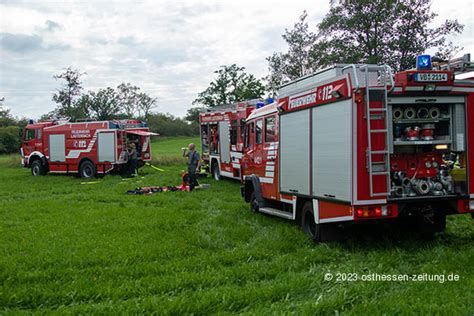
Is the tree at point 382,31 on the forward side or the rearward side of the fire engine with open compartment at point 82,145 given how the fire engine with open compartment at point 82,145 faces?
on the rearward side

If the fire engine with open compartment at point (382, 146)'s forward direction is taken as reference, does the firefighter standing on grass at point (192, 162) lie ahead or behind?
ahead

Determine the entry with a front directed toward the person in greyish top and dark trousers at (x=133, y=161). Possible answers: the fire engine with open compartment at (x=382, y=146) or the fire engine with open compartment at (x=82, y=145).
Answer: the fire engine with open compartment at (x=382, y=146)

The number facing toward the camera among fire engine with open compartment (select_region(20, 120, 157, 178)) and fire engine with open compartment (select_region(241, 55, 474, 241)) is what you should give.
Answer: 0

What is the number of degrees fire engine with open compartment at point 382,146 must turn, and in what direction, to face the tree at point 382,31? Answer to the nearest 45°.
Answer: approximately 45° to its right

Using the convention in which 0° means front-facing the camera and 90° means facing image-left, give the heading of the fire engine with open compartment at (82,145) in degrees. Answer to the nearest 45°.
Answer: approximately 135°

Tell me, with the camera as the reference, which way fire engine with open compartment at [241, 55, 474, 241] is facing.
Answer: facing away from the viewer and to the left of the viewer

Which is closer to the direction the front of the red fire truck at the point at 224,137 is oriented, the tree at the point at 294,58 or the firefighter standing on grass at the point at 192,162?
the firefighter standing on grass

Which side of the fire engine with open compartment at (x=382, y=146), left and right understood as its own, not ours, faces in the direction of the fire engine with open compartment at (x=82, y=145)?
front

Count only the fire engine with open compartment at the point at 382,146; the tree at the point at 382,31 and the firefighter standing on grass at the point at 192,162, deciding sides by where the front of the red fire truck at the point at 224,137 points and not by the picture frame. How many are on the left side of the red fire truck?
1
